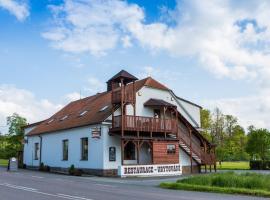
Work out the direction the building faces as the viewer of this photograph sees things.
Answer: facing the viewer and to the right of the viewer

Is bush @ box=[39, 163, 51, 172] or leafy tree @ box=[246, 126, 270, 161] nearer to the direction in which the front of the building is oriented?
the leafy tree

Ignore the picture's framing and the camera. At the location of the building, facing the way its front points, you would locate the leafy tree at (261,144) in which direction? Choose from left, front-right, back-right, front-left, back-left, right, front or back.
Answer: left

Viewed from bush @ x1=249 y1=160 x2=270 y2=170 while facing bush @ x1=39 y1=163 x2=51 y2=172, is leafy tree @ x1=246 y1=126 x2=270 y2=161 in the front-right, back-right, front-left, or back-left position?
back-right

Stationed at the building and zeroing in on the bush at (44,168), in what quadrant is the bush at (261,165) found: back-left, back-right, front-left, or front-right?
back-right

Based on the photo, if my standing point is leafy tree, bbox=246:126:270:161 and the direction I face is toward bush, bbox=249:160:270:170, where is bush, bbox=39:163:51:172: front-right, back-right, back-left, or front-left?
front-right

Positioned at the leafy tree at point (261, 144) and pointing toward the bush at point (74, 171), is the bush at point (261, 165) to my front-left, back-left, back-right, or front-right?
front-left

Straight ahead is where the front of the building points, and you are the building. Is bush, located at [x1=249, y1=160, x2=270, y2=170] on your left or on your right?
on your left
